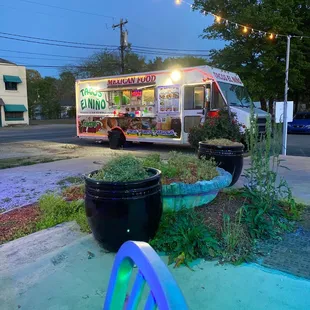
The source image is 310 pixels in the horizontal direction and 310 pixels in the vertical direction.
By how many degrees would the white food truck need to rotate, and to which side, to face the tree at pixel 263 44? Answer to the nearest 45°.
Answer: approximately 90° to its left

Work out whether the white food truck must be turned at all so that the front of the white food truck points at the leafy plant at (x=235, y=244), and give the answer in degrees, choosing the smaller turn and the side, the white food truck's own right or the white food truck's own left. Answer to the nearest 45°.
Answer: approximately 45° to the white food truck's own right

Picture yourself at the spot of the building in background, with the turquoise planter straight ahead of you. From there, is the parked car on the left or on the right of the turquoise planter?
left

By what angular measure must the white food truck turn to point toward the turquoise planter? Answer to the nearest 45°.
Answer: approximately 45° to its right

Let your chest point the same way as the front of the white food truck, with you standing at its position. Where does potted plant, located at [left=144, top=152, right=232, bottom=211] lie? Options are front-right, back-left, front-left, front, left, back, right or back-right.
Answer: front-right

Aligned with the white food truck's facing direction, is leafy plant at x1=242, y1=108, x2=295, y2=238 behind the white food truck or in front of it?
in front

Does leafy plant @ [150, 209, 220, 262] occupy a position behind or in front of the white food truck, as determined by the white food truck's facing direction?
in front

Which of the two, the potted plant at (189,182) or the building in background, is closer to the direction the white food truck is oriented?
the potted plant

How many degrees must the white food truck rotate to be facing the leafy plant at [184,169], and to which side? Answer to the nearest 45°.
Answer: approximately 45° to its right

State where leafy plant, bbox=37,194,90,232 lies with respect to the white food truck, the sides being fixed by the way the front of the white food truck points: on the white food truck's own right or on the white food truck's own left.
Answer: on the white food truck's own right

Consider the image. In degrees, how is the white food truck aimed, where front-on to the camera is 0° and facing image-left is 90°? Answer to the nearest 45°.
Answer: approximately 315°
